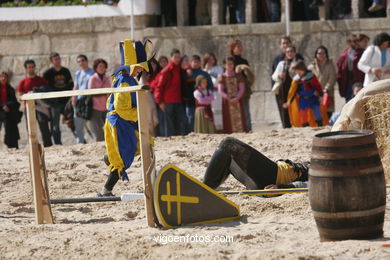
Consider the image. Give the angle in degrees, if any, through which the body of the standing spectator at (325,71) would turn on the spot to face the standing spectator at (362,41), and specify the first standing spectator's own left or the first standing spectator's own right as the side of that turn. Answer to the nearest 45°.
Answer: approximately 90° to the first standing spectator's own left

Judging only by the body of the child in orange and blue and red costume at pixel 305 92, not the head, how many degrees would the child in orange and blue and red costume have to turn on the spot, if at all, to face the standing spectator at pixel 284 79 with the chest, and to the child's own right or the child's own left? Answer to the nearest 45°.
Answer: approximately 90° to the child's own right

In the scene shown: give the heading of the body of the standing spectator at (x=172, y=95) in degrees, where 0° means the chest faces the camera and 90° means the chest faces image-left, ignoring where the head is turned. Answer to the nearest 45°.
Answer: approximately 315°

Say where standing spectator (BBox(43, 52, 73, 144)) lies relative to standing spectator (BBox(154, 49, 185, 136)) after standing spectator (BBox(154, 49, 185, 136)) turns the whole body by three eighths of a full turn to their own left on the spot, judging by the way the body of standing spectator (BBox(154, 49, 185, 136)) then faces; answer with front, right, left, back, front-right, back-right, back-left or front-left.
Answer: left

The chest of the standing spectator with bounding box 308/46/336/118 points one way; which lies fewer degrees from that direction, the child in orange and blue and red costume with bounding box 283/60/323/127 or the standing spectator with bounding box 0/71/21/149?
the child in orange and blue and red costume

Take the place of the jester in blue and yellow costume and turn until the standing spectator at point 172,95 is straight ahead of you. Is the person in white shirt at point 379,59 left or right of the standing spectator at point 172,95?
right

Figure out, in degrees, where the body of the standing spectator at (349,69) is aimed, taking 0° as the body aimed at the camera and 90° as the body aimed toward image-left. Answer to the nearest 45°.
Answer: approximately 0°
